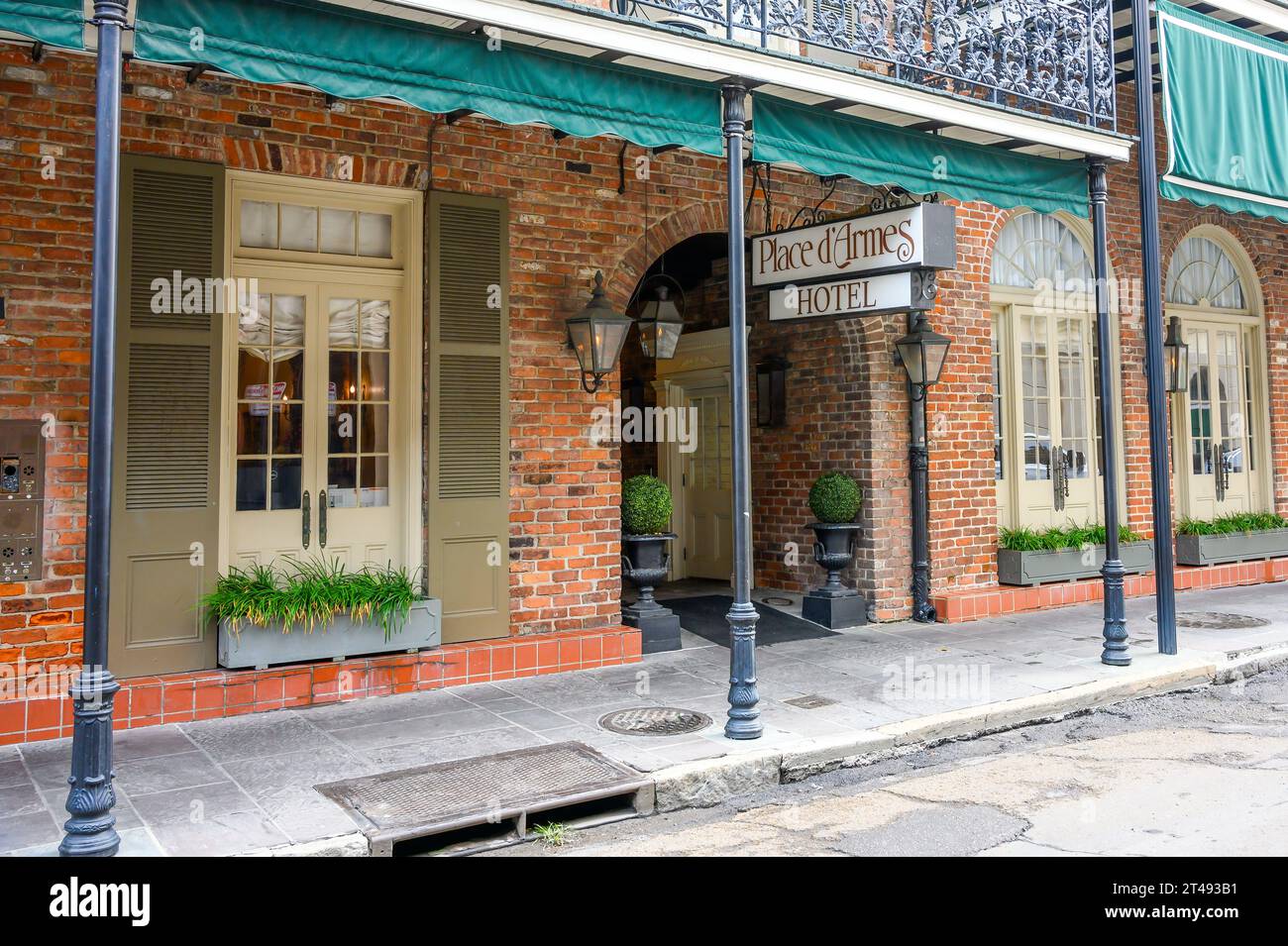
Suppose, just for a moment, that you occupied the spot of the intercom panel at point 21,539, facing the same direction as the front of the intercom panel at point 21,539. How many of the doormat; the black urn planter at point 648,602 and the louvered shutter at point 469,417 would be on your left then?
3

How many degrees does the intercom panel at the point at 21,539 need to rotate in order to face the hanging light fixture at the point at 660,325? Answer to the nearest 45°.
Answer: approximately 90° to its left

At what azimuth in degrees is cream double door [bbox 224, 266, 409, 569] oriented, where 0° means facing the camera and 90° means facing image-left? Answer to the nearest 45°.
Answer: approximately 0°

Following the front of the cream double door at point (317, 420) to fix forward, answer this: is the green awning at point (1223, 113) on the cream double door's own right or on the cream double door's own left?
on the cream double door's own left

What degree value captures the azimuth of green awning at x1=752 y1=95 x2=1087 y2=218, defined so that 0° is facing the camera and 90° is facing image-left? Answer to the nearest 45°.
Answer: approximately 315°

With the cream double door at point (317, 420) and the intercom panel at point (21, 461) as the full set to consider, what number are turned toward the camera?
2

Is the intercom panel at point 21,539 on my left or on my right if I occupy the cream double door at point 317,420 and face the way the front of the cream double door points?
on my right

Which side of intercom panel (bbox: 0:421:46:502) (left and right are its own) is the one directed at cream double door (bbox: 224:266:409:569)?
left

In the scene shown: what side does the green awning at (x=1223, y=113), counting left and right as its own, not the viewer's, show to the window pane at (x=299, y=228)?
right

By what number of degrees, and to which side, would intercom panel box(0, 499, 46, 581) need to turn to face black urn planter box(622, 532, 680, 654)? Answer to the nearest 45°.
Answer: approximately 90° to its left

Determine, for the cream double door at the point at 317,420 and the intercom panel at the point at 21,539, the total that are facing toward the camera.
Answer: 2
